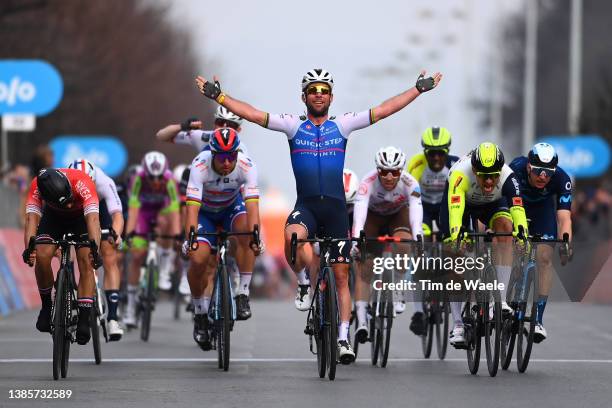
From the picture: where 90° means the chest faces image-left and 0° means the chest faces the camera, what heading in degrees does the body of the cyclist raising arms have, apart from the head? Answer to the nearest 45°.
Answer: approximately 0°
